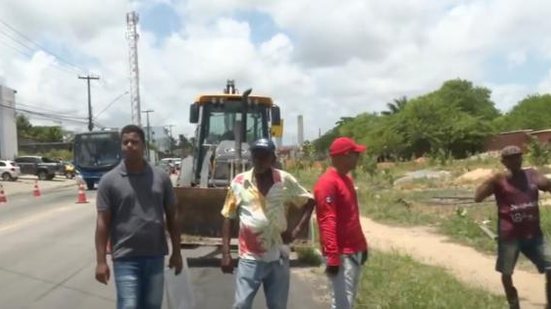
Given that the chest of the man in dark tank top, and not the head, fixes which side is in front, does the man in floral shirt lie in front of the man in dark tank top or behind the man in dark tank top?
in front

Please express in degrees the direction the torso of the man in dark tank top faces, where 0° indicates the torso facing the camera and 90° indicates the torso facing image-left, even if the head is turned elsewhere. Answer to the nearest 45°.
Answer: approximately 0°

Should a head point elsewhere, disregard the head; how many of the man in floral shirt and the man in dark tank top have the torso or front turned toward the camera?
2

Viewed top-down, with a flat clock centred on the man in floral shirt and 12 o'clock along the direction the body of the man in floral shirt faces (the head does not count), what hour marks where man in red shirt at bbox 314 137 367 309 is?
The man in red shirt is roughly at 9 o'clock from the man in floral shirt.

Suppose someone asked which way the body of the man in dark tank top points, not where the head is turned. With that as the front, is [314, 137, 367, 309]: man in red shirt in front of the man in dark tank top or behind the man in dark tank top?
in front
